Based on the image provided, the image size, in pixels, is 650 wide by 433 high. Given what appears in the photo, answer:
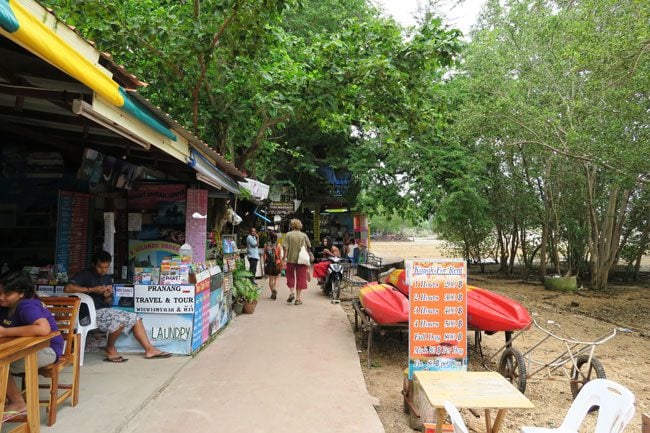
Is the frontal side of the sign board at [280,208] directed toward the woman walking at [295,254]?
yes

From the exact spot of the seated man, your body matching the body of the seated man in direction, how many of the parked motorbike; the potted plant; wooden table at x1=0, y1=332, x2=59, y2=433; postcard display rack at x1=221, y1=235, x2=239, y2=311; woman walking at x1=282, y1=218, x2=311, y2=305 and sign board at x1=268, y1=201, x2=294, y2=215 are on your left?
5

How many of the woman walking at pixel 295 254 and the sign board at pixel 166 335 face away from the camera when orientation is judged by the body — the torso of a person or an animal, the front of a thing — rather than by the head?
1

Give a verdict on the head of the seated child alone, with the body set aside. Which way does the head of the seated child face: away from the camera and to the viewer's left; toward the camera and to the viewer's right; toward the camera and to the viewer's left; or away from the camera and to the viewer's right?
toward the camera and to the viewer's left

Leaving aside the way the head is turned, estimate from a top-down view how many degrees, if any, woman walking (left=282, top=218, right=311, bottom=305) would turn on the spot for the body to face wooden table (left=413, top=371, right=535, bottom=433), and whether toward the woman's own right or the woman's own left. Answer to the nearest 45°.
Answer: approximately 180°

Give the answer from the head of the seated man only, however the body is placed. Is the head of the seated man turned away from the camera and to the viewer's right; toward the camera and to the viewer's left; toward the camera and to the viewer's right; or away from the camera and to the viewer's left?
toward the camera and to the viewer's right

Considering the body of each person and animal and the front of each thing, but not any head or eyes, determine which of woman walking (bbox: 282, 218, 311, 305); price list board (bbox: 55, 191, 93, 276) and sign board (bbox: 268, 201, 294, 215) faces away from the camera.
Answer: the woman walking

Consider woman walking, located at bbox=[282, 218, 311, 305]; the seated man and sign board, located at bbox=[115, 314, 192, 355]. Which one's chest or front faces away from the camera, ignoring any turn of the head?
the woman walking

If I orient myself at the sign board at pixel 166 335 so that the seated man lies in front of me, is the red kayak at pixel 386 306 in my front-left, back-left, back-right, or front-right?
back-left
